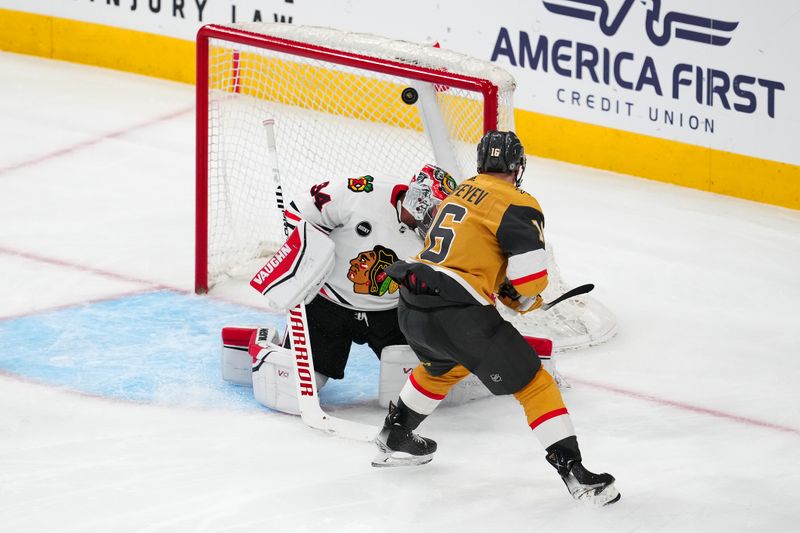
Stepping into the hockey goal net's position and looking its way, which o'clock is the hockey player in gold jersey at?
The hockey player in gold jersey is roughly at 10 o'clock from the hockey goal net.

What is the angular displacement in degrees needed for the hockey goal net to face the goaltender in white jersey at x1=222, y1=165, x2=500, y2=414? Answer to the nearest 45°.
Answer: approximately 45° to its left

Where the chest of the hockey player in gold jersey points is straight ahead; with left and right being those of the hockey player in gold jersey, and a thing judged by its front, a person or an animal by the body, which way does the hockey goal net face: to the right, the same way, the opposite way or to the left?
the opposite way

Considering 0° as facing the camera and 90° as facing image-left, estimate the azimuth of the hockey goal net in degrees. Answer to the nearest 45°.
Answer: approximately 45°

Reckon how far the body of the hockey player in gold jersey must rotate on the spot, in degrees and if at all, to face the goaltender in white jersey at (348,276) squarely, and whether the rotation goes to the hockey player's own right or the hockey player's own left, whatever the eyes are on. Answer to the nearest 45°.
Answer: approximately 90° to the hockey player's own left

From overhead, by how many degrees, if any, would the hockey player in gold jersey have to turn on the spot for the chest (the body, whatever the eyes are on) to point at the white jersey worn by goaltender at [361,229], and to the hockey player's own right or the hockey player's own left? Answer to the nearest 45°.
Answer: approximately 90° to the hockey player's own left
